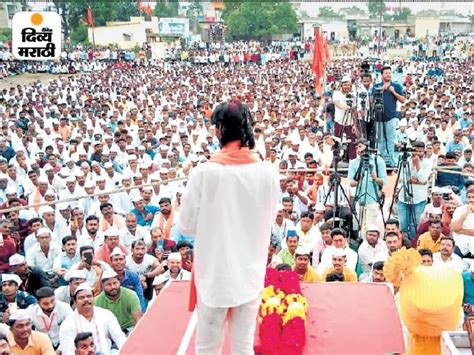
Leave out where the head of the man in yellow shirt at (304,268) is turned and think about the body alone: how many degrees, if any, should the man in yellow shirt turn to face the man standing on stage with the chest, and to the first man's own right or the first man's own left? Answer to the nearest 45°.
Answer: approximately 45° to the first man's own left

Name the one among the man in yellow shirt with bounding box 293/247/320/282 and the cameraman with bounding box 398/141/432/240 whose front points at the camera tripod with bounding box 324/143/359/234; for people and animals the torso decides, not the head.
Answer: the cameraman

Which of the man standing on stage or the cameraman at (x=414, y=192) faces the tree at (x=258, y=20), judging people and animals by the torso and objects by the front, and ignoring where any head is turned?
the man standing on stage

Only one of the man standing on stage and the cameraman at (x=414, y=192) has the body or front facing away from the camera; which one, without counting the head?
the man standing on stage

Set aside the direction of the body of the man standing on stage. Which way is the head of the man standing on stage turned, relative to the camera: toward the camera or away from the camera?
away from the camera

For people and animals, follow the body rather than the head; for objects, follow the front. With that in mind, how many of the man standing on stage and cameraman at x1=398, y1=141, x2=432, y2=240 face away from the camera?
1

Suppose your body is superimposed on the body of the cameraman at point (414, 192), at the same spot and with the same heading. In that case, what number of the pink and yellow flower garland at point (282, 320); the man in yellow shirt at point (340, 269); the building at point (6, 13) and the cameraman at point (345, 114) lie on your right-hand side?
2

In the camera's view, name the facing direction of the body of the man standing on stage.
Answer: away from the camera
